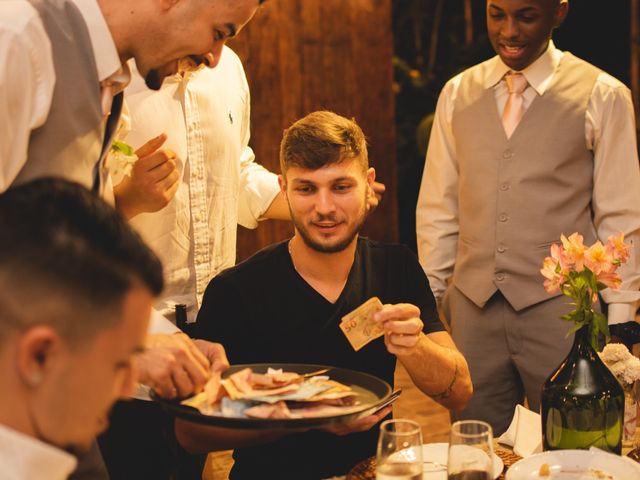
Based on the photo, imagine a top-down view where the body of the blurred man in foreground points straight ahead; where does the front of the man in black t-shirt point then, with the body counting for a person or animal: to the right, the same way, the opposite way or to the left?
to the right

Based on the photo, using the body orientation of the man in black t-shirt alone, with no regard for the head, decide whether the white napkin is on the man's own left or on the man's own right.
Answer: on the man's own left

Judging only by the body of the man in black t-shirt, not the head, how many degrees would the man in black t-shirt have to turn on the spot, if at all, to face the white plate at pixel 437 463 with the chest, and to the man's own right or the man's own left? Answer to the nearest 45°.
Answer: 0° — they already face it

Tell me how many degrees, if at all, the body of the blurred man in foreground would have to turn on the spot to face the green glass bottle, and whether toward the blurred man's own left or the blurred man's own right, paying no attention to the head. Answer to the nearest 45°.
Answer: approximately 45° to the blurred man's own left

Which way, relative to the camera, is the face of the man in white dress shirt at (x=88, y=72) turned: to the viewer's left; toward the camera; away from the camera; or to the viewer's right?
to the viewer's right

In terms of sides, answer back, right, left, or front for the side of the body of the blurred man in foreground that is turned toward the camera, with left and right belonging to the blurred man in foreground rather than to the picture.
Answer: right

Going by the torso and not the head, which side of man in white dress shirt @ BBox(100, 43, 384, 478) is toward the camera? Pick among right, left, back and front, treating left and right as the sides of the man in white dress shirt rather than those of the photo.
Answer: front

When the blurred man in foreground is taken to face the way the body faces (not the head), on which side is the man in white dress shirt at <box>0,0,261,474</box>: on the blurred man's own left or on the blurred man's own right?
on the blurred man's own left

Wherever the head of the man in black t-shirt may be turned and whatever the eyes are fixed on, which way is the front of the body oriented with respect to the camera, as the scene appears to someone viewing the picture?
toward the camera

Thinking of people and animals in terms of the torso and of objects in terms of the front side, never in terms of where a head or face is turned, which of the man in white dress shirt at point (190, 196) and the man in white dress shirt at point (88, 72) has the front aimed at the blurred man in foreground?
the man in white dress shirt at point (190, 196)

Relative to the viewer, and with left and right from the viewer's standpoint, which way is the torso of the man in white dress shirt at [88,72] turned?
facing to the right of the viewer

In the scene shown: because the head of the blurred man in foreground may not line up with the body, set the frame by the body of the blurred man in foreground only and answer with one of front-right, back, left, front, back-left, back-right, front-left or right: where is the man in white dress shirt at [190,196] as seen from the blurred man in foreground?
left

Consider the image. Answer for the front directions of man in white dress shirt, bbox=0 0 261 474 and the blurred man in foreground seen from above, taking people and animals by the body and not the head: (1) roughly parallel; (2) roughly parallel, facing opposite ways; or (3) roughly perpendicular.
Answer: roughly parallel

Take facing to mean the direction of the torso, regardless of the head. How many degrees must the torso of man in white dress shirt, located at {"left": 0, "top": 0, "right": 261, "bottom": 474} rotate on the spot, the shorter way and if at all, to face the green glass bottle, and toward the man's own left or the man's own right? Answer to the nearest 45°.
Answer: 0° — they already face it

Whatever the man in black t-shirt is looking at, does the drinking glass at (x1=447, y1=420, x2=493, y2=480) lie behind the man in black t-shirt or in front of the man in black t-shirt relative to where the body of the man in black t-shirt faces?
in front

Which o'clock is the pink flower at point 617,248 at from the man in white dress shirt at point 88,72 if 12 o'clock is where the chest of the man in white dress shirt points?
The pink flower is roughly at 12 o'clock from the man in white dress shirt.

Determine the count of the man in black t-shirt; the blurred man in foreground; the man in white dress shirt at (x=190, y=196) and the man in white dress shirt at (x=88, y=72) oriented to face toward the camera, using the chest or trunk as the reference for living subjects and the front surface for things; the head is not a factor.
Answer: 2

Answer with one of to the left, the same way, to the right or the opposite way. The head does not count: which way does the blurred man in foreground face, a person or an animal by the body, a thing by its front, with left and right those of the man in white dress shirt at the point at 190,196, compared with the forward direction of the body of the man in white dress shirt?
to the left

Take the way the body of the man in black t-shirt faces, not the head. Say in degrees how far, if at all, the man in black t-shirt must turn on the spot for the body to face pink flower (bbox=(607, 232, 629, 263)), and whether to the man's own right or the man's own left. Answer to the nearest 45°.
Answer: approximately 45° to the man's own left
